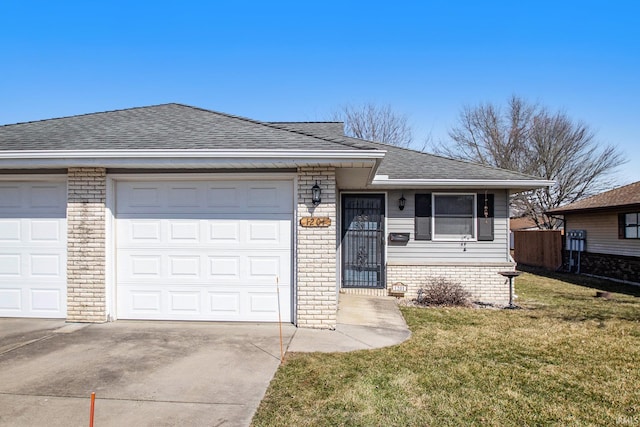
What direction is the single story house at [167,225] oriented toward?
toward the camera

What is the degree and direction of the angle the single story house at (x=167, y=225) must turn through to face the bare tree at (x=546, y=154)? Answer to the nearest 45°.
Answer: approximately 135° to its left

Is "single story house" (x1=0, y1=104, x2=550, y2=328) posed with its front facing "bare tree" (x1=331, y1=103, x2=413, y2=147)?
no

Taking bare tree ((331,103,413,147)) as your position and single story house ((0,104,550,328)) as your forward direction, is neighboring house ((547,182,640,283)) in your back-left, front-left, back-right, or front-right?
front-left

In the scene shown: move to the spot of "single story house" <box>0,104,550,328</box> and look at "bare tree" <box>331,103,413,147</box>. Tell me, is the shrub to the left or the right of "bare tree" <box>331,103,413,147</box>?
right

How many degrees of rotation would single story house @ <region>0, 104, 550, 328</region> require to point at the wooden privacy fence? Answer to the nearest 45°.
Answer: approximately 135° to its left

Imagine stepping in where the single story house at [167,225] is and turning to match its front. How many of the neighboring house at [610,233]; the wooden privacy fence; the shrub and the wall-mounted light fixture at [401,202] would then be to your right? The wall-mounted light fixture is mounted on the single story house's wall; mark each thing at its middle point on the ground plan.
0

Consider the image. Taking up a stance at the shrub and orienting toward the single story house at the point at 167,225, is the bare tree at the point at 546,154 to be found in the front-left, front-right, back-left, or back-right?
back-right

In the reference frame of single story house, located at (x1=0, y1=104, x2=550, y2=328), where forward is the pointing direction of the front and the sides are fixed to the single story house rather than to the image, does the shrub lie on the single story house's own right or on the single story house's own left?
on the single story house's own left

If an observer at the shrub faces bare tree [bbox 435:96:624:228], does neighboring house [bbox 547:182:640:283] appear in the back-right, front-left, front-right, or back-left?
front-right
